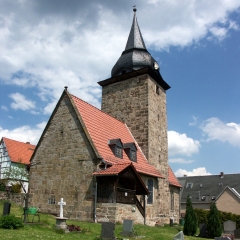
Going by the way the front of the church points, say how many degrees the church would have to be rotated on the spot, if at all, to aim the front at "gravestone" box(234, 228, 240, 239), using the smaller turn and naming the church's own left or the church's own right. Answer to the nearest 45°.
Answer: approximately 45° to the church's own left

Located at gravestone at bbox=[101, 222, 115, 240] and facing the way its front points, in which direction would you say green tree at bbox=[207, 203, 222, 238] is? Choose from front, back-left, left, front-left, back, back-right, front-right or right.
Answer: back-left

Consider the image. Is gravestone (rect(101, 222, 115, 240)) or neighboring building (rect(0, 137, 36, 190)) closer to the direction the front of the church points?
the gravestone

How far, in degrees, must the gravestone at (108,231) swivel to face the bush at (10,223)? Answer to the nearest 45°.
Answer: approximately 90° to its right

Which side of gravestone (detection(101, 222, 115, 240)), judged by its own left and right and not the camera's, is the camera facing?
front
